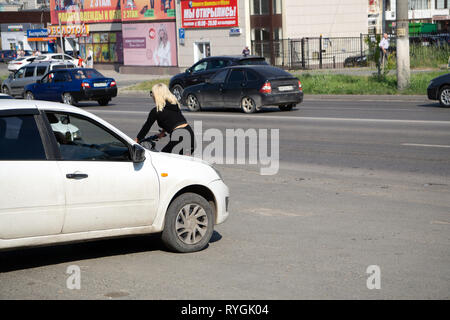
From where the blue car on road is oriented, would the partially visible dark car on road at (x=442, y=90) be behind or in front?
behind

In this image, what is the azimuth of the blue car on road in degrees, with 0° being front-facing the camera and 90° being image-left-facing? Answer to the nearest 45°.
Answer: approximately 135°

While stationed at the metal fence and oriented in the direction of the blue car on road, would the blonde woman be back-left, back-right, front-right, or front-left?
front-left

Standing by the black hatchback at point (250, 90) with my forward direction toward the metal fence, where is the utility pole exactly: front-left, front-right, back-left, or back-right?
front-right

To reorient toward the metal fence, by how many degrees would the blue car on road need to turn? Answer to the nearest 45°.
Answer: approximately 90° to its right

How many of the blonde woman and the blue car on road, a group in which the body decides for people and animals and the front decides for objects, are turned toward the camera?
0

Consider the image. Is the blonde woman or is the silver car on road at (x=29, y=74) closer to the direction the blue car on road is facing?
the silver car on road

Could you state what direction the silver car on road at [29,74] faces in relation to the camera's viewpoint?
facing away from the viewer and to the left of the viewer

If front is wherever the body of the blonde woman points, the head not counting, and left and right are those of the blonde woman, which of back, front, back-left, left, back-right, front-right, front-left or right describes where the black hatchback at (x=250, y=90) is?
front-right

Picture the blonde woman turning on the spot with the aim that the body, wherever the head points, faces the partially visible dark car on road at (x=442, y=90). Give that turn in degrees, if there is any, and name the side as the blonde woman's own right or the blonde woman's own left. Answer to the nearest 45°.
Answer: approximately 90° to the blonde woman's own right

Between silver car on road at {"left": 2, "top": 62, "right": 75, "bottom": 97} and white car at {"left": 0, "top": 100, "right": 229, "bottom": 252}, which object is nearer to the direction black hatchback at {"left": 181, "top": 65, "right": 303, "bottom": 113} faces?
the silver car on road

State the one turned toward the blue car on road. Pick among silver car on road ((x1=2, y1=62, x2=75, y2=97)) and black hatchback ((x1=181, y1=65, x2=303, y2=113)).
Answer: the black hatchback

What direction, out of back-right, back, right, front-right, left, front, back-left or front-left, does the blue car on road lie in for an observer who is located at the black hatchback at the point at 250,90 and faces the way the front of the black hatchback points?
front

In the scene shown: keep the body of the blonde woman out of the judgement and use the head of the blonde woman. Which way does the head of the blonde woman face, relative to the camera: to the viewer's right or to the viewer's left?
to the viewer's left

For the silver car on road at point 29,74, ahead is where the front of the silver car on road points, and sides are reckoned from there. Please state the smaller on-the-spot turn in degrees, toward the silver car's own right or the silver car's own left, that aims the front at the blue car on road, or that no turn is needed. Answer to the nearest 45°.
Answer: approximately 135° to the silver car's own left
